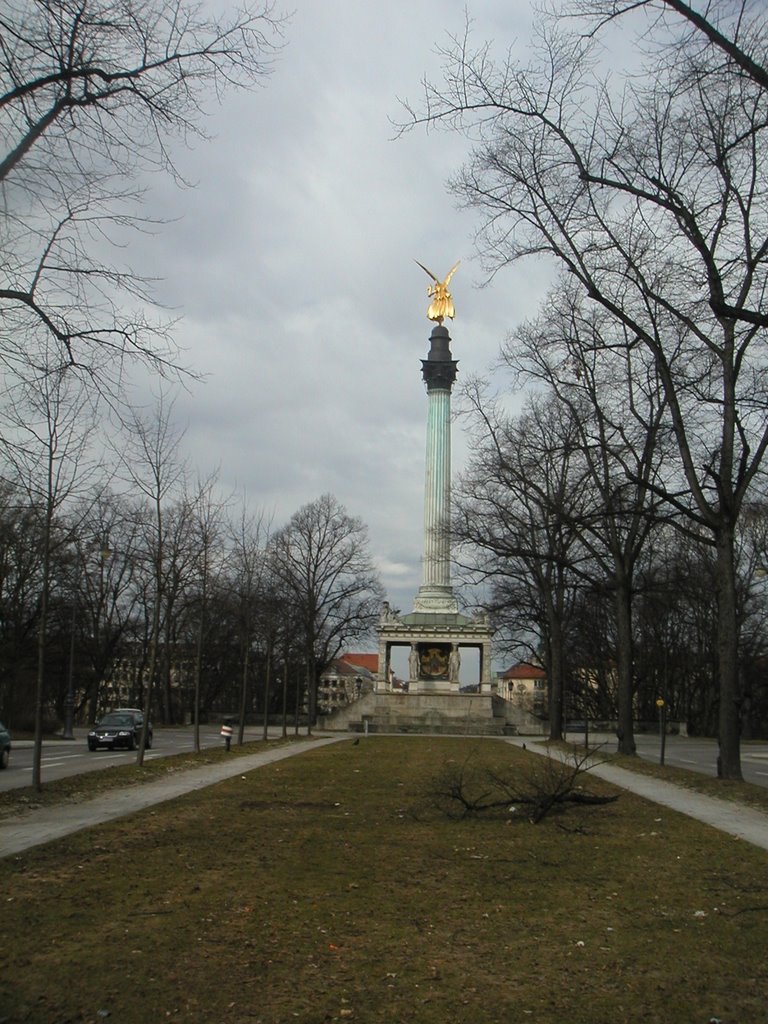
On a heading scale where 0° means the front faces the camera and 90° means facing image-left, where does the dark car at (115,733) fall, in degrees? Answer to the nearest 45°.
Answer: approximately 45°

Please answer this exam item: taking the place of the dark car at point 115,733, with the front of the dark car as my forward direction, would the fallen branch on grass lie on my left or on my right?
on my left
